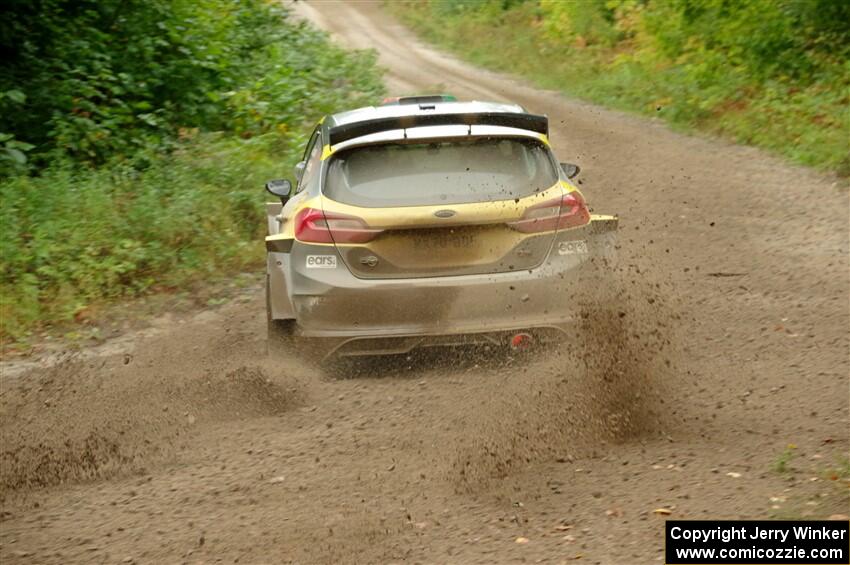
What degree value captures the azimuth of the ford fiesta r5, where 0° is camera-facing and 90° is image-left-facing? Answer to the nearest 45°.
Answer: approximately 180°
